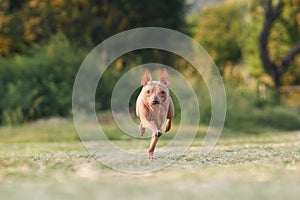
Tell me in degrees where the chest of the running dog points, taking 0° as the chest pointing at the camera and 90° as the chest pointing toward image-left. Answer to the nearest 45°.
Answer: approximately 0°

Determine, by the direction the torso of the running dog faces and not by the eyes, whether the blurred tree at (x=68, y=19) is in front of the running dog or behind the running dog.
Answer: behind
